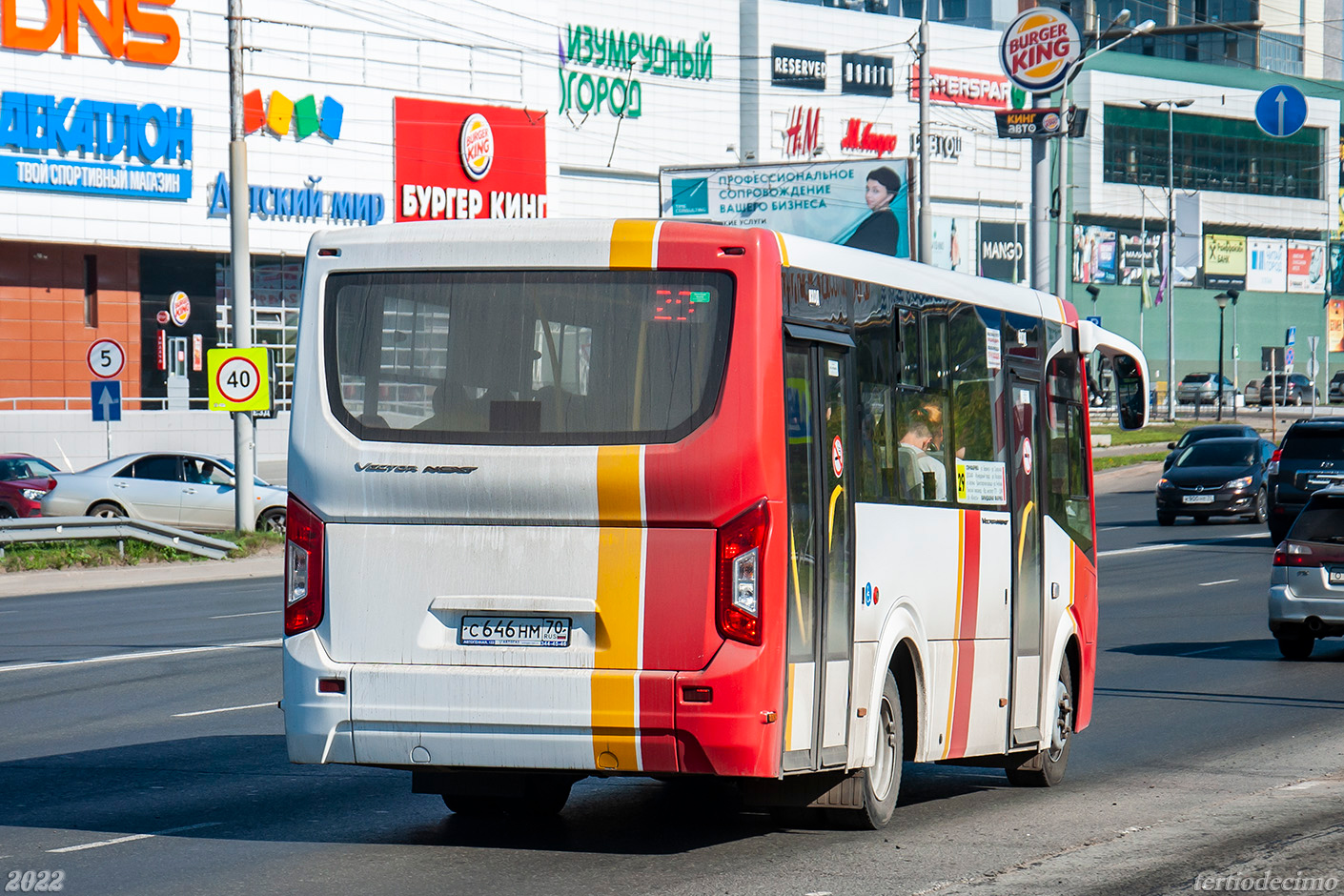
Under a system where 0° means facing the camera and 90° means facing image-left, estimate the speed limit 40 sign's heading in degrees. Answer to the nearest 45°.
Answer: approximately 0°

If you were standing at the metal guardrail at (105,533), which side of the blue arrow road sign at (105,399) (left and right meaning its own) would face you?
front

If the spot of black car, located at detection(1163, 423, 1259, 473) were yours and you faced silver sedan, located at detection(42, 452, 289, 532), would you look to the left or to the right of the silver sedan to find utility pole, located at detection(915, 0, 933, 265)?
right

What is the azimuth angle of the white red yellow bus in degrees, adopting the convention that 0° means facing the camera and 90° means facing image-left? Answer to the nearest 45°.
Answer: approximately 225°

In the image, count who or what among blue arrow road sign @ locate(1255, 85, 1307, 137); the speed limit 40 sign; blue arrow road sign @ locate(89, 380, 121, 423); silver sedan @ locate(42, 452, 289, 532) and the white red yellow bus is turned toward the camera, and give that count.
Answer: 3

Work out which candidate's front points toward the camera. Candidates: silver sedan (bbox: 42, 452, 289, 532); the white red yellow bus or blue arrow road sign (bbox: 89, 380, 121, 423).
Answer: the blue arrow road sign
